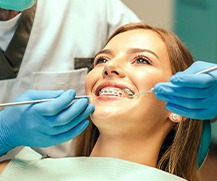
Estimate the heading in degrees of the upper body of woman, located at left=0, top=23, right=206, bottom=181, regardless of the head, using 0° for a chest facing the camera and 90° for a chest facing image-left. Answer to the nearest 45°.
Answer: approximately 45°
